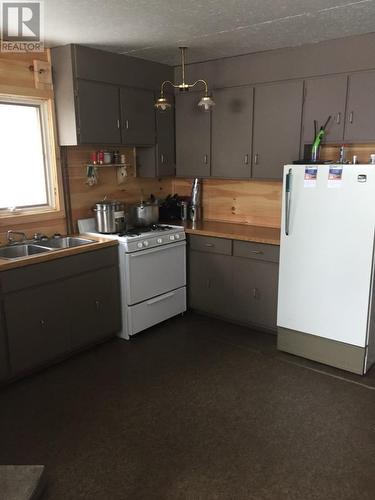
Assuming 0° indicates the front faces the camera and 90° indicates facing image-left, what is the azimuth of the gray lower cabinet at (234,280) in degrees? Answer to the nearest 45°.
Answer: approximately 45°

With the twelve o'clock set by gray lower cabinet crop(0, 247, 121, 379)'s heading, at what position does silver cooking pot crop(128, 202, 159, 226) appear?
The silver cooking pot is roughly at 9 o'clock from the gray lower cabinet.

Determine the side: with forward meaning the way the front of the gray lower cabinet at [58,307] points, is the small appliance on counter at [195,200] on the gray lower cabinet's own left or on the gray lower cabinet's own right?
on the gray lower cabinet's own left

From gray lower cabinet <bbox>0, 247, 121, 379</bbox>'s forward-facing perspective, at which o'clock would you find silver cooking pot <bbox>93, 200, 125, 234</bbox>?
The silver cooking pot is roughly at 9 o'clock from the gray lower cabinet.

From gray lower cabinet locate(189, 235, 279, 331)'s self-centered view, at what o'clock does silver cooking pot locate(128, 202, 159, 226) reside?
The silver cooking pot is roughly at 2 o'clock from the gray lower cabinet.

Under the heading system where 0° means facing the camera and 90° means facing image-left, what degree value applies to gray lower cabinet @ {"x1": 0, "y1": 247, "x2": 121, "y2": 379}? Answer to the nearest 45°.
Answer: approximately 315°

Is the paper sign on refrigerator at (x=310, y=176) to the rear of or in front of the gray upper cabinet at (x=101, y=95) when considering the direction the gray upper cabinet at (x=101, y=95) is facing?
in front

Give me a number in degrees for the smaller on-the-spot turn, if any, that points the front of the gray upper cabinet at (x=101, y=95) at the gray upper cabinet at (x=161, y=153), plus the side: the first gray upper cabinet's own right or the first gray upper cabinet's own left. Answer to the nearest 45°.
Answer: approximately 90° to the first gray upper cabinet's own left

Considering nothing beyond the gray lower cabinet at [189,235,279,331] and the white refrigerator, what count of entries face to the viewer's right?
0

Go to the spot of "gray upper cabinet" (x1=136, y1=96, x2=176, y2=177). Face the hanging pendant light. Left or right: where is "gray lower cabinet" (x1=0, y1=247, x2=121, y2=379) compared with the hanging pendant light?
right

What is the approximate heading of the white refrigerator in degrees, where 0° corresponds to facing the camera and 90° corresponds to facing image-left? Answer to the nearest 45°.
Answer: approximately 45°

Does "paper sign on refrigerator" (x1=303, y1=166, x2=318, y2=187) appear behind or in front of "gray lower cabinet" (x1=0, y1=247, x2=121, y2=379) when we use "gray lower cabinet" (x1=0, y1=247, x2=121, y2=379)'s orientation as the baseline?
in front

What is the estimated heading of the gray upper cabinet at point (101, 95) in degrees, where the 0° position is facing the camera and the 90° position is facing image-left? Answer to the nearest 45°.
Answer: approximately 315°

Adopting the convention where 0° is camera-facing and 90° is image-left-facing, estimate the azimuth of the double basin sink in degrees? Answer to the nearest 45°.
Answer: approximately 315°
